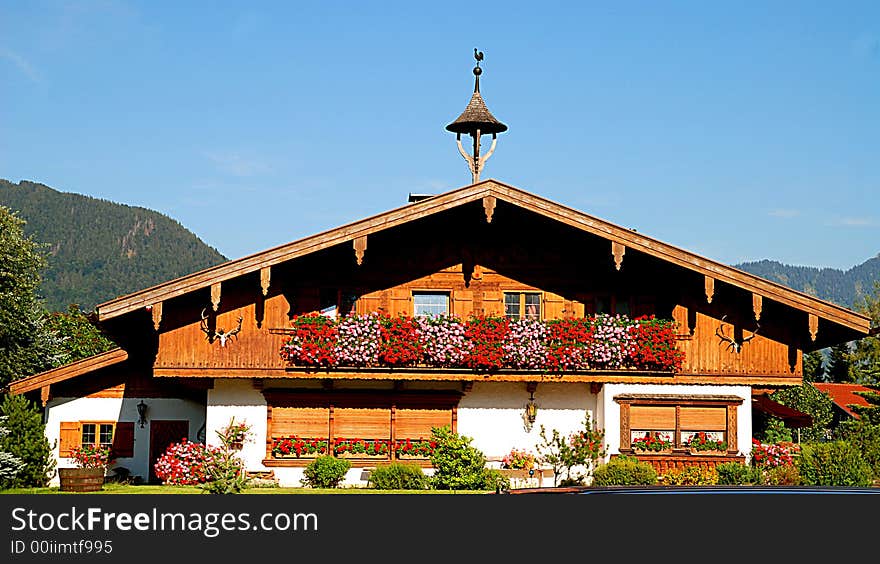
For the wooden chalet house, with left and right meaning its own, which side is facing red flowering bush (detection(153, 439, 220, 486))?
right

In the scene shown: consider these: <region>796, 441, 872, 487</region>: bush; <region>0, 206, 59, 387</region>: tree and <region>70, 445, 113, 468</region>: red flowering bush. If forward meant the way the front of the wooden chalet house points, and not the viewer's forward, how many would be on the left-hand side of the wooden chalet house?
1

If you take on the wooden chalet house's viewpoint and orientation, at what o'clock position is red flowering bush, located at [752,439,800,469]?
The red flowering bush is roughly at 9 o'clock from the wooden chalet house.

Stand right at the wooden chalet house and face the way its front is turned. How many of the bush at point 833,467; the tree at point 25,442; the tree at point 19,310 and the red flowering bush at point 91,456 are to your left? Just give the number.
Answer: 1

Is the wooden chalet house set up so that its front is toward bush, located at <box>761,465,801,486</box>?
no

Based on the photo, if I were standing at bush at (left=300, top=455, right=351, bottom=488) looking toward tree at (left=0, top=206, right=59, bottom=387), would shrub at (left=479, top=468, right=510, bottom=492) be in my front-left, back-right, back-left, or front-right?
back-right

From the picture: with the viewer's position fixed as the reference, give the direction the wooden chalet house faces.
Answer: facing the viewer

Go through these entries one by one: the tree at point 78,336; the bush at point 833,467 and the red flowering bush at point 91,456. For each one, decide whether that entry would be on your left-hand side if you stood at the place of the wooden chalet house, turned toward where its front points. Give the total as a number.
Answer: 1

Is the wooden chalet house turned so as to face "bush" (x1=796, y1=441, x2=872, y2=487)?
no

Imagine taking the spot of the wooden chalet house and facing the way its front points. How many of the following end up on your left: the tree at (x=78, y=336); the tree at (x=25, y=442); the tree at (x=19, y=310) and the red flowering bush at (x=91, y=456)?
0

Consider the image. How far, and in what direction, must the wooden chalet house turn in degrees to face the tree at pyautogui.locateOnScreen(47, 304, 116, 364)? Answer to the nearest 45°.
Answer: approximately 135° to its right

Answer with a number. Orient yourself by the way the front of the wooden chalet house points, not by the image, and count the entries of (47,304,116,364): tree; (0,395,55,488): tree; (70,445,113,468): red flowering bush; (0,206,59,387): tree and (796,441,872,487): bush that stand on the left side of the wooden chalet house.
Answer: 1

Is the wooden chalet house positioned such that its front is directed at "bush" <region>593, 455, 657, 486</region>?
no
